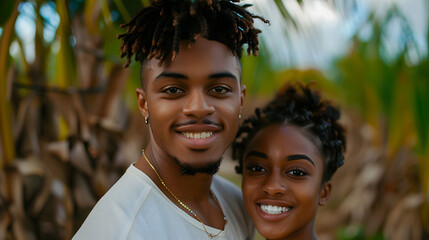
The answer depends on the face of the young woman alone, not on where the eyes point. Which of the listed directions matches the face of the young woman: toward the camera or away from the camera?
toward the camera

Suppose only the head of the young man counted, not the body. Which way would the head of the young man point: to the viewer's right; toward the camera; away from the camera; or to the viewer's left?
toward the camera

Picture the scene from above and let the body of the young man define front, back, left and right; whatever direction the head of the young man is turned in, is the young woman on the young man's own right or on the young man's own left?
on the young man's own left

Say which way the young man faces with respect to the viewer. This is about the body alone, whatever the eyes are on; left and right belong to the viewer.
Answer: facing the viewer and to the right of the viewer
